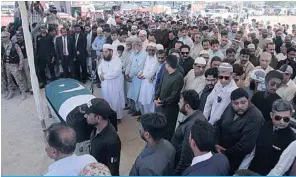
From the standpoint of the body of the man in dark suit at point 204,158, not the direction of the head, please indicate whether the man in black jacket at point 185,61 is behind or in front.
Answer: in front

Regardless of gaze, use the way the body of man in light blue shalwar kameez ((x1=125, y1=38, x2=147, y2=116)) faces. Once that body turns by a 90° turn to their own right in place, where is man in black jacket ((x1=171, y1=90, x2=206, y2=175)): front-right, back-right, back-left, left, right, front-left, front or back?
back-left

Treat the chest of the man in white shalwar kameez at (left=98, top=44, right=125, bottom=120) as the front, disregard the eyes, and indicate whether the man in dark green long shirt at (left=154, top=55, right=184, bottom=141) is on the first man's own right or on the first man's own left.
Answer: on the first man's own left

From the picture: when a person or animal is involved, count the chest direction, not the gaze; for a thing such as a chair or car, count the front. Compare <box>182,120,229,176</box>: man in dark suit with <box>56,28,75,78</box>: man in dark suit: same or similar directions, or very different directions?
very different directions

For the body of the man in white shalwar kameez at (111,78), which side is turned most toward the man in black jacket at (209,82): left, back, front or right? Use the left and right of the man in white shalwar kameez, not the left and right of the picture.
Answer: left

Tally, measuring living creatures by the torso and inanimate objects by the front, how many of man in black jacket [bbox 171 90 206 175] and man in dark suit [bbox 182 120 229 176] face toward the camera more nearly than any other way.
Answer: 0

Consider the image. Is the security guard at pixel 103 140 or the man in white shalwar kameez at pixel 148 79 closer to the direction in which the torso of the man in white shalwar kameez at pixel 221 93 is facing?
the security guard

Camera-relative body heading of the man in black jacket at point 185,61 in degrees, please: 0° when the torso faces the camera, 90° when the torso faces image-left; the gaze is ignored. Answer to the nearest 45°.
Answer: approximately 45°

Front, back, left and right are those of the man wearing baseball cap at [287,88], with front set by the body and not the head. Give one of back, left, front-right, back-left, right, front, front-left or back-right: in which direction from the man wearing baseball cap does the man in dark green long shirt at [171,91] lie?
front-right

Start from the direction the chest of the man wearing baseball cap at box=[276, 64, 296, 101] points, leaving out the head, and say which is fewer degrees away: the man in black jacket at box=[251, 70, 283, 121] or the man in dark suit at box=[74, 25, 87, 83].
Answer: the man in black jacket

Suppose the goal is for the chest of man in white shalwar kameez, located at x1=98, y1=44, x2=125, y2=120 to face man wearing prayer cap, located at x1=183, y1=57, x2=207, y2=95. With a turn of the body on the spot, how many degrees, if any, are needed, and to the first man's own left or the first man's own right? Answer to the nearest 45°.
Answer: approximately 90° to the first man's own left

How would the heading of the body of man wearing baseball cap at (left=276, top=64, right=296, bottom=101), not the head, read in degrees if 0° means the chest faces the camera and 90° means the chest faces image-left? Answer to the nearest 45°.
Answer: approximately 45°

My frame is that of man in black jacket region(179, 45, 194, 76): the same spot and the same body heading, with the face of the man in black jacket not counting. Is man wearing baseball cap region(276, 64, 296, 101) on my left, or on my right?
on my left

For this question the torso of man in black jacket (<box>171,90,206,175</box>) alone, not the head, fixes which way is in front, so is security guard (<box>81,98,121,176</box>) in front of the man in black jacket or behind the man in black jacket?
in front

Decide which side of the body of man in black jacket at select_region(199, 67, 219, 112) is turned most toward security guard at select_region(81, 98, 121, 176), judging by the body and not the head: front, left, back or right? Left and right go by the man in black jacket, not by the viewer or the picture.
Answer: front

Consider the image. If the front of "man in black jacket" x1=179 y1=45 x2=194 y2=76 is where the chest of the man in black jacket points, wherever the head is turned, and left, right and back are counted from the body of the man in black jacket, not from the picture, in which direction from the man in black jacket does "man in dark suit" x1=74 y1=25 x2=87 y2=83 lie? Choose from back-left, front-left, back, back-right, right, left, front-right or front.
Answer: right
